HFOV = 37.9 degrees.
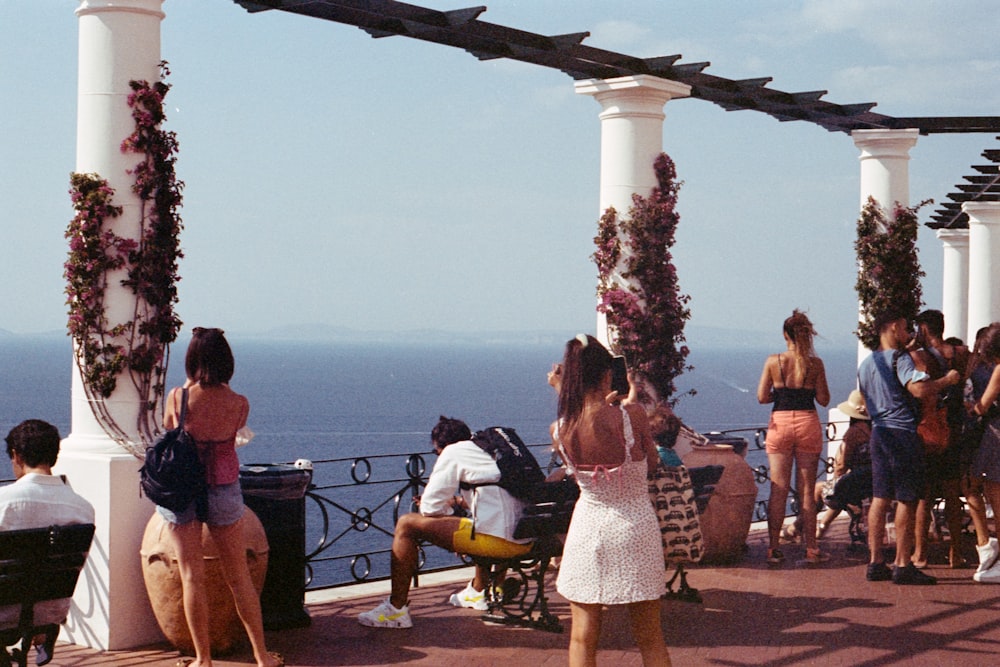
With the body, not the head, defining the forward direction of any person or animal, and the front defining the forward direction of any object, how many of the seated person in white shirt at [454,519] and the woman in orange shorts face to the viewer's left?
1

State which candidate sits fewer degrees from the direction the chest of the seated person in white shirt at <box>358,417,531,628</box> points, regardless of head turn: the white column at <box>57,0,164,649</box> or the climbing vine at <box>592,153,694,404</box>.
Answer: the white column

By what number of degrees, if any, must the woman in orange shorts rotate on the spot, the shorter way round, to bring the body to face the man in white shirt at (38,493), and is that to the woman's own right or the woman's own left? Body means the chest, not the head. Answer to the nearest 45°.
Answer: approximately 135° to the woman's own left

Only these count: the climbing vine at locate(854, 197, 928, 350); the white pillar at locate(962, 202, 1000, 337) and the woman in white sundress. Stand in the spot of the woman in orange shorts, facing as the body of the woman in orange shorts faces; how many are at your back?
1

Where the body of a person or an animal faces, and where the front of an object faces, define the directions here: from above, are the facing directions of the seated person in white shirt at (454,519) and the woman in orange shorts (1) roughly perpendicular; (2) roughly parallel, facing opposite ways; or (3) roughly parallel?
roughly perpendicular

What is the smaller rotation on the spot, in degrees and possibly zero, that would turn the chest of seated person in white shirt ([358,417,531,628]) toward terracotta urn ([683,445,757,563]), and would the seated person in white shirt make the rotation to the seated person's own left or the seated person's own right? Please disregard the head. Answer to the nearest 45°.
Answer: approximately 135° to the seated person's own right

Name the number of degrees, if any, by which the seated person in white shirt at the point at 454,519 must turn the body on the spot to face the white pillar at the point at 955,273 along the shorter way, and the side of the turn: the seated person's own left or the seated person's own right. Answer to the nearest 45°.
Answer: approximately 135° to the seated person's own right

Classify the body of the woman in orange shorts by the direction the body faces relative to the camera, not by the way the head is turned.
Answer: away from the camera

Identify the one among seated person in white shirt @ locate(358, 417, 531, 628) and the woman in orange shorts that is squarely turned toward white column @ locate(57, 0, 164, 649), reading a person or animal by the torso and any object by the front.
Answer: the seated person in white shirt

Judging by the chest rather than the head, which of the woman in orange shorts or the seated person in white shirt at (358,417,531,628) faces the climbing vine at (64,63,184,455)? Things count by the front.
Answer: the seated person in white shirt

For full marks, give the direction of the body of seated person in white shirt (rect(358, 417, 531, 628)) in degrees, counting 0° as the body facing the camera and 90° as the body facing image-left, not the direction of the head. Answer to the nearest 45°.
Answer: approximately 90°

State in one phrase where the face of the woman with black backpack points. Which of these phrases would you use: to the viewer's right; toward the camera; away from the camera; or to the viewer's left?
away from the camera

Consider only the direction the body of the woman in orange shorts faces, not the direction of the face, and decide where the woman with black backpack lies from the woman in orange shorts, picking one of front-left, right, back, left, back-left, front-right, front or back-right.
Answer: back-left

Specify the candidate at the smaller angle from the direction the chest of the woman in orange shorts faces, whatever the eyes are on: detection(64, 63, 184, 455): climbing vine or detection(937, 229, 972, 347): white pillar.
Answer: the white pillar

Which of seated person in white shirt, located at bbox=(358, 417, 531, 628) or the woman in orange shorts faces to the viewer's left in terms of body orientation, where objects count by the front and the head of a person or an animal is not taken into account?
the seated person in white shirt

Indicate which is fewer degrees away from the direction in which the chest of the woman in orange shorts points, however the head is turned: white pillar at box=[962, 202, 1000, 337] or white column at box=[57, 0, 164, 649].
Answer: the white pillar
